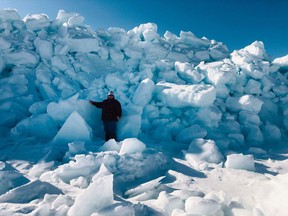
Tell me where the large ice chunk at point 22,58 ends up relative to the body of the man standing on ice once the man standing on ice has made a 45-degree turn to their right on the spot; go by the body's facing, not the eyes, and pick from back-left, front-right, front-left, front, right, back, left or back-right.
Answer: right

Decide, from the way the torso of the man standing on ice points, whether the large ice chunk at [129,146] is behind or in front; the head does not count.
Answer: in front

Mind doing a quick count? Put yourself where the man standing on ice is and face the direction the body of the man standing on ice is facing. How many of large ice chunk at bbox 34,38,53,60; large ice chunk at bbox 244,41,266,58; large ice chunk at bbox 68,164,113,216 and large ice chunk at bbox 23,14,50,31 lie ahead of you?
1

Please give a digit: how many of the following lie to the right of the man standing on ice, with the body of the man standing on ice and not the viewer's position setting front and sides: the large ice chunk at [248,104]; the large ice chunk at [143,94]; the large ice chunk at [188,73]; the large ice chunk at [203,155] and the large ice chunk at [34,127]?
1

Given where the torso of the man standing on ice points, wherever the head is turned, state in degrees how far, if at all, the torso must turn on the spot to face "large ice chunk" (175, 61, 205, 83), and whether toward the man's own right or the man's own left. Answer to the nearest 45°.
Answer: approximately 135° to the man's own left

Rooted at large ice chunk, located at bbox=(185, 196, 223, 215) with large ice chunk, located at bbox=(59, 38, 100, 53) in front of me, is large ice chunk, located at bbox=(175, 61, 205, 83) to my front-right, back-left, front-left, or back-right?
front-right

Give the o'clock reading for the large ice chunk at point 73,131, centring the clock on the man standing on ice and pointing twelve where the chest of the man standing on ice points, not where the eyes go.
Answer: The large ice chunk is roughly at 2 o'clock from the man standing on ice.

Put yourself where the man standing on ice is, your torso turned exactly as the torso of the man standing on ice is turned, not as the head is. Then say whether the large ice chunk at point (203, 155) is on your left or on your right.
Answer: on your left

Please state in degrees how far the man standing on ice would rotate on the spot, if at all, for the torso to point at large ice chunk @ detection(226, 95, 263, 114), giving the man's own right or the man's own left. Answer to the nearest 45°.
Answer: approximately 90° to the man's own left

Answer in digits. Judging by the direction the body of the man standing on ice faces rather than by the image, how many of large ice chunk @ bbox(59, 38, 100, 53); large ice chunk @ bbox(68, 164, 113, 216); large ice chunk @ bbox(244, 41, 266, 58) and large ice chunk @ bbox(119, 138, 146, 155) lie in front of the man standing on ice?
2

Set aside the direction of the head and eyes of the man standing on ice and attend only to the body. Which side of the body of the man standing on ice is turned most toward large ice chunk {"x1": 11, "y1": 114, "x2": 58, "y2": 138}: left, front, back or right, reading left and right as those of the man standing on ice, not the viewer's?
right

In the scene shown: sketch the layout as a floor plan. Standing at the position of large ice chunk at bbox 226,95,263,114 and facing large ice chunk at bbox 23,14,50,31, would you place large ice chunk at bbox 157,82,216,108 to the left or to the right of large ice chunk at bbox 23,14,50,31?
left

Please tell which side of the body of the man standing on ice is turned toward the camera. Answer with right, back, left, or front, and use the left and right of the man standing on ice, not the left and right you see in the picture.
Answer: front

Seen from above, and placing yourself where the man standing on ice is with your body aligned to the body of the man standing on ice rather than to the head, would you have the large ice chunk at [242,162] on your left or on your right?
on your left

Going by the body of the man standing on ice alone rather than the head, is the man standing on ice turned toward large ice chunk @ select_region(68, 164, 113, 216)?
yes

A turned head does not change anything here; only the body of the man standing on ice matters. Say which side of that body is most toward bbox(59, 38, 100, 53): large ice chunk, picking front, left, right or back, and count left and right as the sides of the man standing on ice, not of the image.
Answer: back
